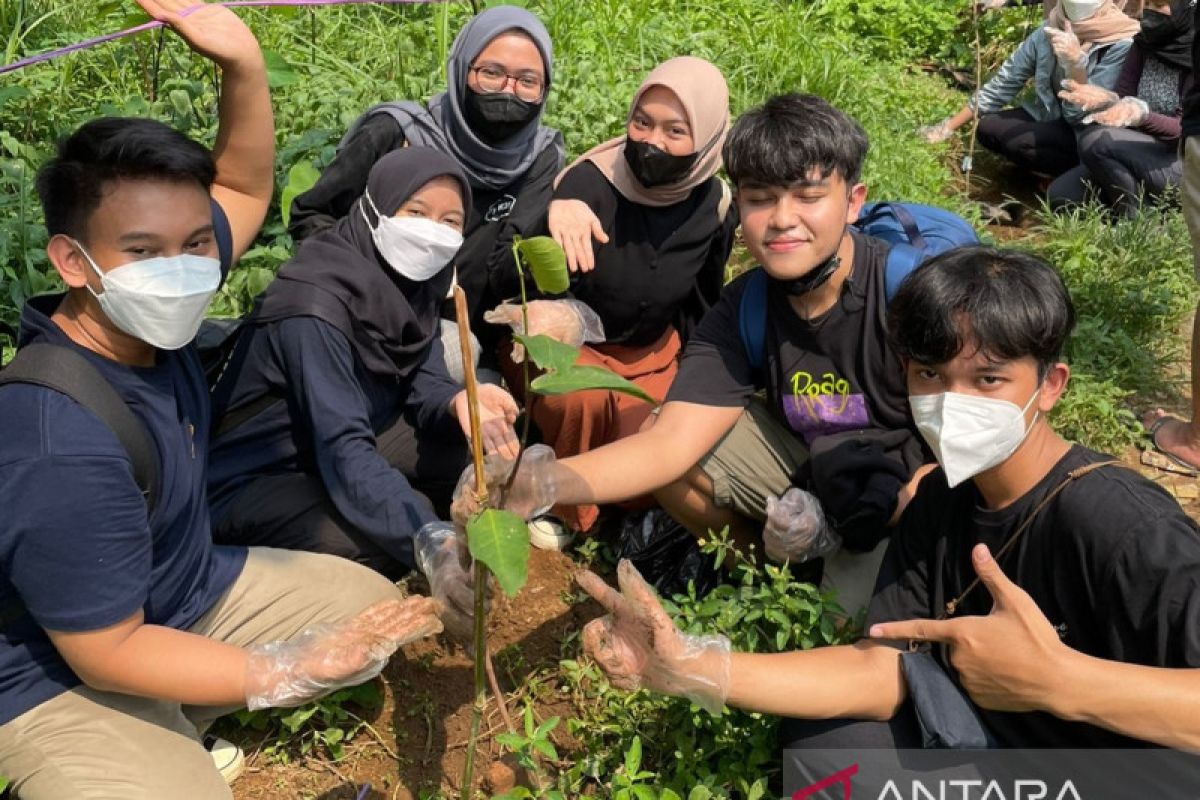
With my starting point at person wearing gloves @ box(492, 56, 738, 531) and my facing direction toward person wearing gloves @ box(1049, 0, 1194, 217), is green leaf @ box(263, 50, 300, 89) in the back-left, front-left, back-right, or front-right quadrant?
back-left

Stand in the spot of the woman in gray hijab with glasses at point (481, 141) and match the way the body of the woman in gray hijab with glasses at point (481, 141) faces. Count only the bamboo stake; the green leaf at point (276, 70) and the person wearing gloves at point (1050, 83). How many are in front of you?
1

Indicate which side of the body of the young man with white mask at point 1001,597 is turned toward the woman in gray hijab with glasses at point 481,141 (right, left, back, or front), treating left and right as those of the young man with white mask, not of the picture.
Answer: right

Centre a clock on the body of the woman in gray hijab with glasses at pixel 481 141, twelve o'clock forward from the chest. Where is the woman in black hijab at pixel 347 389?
the woman in black hijab at pixel 347 389 is roughly at 1 o'clock from the woman in gray hijab with glasses at pixel 481 141.

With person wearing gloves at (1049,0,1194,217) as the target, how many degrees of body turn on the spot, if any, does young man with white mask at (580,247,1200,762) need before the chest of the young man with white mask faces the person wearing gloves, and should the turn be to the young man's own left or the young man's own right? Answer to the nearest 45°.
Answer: approximately 135° to the young man's own right

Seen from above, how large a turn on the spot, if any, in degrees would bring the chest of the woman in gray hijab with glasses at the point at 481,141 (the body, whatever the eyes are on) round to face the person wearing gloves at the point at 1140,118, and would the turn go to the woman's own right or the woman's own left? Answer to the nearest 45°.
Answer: approximately 135° to the woman's own left

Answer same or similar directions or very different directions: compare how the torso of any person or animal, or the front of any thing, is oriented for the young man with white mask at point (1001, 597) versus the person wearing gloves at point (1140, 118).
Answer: same or similar directions

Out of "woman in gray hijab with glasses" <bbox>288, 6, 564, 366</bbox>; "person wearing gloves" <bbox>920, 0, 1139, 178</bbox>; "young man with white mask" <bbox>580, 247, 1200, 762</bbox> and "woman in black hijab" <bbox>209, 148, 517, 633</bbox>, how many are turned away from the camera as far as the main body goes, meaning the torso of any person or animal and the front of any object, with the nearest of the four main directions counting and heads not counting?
0

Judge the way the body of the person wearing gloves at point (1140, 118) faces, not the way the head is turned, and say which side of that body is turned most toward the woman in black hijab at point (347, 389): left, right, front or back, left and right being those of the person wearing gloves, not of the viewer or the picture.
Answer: front

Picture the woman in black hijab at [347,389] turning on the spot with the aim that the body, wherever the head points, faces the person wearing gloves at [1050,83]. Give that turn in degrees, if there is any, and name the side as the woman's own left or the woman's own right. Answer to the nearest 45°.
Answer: approximately 90° to the woman's own left

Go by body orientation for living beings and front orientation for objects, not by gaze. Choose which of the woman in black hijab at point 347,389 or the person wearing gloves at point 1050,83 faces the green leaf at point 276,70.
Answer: the person wearing gloves

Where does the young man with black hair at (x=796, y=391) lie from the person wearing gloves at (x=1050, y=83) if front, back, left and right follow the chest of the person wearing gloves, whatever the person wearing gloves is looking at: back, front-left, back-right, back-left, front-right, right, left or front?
front-left

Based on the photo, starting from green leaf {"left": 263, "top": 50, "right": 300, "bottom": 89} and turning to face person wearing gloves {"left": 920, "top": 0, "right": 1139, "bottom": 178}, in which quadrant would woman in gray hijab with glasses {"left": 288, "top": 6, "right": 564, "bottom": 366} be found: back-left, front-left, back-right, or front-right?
front-right

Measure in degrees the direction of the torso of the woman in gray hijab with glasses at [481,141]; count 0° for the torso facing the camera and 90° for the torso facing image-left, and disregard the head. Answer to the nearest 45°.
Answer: approximately 0°

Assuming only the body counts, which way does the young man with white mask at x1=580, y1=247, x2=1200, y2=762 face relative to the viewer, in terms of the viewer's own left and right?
facing the viewer and to the left of the viewer

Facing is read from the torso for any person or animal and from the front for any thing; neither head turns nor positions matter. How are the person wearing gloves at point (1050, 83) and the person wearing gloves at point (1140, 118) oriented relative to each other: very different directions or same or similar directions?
same or similar directions
